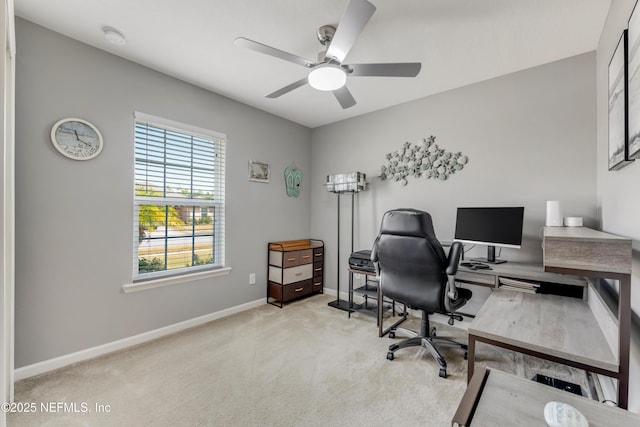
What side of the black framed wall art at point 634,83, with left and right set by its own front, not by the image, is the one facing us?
left

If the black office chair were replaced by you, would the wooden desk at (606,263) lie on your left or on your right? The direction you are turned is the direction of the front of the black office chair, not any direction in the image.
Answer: on your right

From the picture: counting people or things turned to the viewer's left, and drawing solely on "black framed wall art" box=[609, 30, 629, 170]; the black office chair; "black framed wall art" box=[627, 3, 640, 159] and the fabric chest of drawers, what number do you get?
2

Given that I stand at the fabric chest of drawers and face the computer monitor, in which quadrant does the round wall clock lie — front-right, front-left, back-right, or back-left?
back-right

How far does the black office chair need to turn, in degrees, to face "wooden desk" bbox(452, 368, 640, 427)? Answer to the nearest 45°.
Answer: approximately 135° to its right

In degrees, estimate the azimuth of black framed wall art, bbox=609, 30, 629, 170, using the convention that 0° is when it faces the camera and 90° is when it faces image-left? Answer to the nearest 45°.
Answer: approximately 90°

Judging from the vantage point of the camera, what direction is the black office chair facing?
facing away from the viewer and to the right of the viewer

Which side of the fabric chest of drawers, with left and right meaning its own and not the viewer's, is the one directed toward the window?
right

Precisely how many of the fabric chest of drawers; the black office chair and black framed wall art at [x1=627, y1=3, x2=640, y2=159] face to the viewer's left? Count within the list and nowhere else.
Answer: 1
